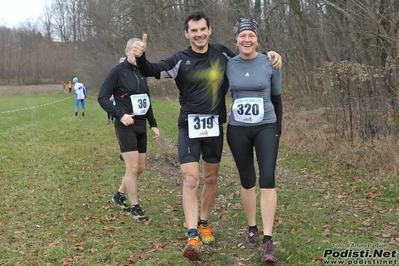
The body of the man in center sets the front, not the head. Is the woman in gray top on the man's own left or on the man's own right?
on the man's own left

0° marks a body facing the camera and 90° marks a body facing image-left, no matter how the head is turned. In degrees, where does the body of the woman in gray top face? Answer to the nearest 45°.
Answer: approximately 0°

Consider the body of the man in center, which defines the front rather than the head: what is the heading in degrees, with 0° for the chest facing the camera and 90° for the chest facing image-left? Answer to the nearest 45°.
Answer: approximately 0°

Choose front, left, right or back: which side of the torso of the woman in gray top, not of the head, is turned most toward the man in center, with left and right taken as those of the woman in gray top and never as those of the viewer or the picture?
right

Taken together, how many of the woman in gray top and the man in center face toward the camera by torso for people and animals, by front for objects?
2
